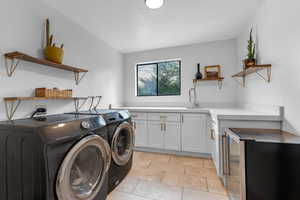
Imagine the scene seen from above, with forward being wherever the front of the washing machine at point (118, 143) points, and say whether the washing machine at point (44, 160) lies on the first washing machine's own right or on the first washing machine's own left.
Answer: on the first washing machine's own right

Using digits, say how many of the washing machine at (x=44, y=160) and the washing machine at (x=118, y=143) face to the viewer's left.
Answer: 0

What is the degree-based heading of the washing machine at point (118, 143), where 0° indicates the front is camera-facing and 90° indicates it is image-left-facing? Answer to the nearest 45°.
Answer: approximately 315°

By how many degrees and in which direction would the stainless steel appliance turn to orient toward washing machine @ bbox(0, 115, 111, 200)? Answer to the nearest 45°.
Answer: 0° — it already faces it

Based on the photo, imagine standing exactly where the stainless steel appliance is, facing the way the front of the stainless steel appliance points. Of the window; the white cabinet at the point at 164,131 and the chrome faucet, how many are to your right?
3

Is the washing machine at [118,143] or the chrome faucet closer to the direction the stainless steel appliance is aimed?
the washing machine

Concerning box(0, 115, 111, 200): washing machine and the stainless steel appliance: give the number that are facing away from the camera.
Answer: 0

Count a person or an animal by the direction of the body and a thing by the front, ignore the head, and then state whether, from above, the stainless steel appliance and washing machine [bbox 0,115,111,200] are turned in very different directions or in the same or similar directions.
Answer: very different directions

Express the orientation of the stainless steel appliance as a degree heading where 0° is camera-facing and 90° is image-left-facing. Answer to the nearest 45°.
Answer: approximately 45°

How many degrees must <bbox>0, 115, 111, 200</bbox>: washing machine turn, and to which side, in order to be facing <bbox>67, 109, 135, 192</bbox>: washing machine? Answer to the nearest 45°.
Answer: approximately 90° to its left

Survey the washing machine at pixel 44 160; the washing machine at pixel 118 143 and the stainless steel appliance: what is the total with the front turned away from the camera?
0

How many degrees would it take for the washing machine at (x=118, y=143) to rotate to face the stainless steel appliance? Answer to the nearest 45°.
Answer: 0° — it already faces it

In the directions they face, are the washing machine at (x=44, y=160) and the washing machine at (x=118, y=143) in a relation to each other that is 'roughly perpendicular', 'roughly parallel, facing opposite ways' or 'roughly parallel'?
roughly parallel

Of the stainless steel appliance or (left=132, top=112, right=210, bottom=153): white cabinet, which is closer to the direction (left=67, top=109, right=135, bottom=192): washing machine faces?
the stainless steel appliance

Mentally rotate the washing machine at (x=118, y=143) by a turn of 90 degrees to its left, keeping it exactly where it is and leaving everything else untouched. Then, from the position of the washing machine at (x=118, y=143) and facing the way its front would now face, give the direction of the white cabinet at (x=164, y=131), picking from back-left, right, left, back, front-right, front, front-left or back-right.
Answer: front

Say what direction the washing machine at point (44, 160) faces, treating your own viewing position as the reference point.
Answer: facing the viewer and to the right of the viewer

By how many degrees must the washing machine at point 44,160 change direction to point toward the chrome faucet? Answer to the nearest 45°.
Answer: approximately 45° to its left

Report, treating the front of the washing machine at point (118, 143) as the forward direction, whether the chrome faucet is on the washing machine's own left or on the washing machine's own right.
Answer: on the washing machine's own left
